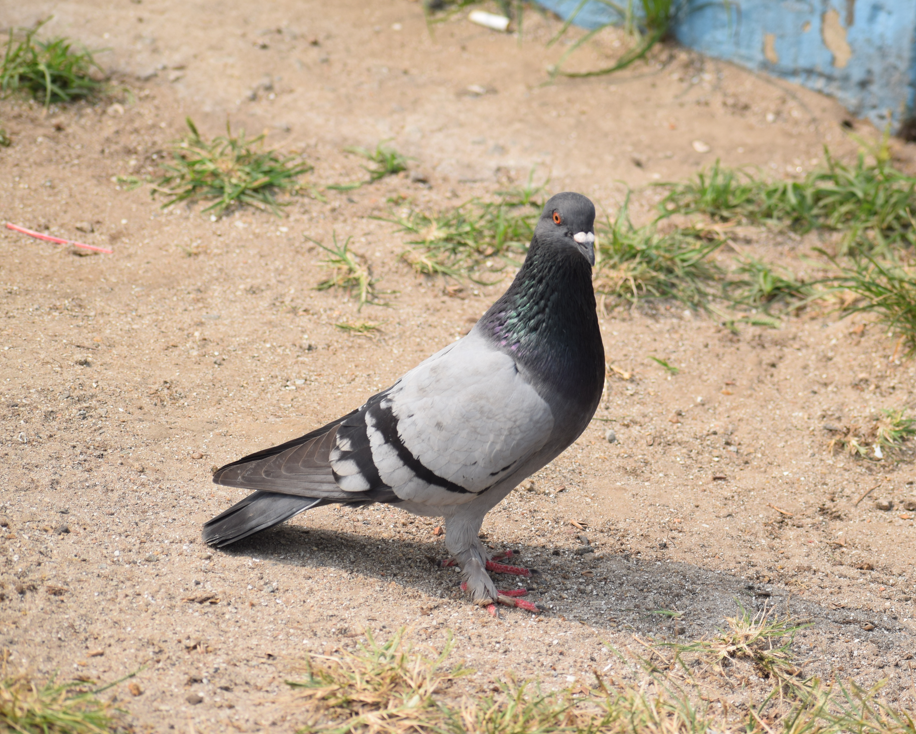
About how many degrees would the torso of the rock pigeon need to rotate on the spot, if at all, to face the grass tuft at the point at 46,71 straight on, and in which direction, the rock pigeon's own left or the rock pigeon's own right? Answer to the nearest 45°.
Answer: approximately 135° to the rock pigeon's own left

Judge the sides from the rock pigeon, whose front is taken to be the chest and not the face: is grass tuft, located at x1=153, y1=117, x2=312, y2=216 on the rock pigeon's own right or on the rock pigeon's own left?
on the rock pigeon's own left

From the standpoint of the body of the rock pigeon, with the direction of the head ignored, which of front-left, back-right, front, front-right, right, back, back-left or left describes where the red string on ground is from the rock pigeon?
back-left

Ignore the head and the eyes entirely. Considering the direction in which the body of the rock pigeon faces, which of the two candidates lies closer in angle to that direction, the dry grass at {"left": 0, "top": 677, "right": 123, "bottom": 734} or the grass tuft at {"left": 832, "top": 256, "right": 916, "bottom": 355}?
the grass tuft

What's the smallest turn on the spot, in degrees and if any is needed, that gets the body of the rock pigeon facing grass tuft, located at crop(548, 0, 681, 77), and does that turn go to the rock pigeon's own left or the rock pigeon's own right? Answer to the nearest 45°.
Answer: approximately 90° to the rock pigeon's own left

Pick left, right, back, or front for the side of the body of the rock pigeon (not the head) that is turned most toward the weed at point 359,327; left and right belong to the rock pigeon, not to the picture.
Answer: left

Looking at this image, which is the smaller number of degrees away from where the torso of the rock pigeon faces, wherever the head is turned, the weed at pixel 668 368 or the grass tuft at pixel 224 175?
the weed

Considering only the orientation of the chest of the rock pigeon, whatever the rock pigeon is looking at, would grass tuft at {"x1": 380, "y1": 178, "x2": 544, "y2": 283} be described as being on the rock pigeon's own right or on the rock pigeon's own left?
on the rock pigeon's own left

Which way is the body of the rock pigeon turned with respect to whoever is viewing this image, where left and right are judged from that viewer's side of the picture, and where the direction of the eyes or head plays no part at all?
facing to the right of the viewer

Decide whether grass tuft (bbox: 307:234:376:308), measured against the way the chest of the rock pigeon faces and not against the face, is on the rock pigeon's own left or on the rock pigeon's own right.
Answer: on the rock pigeon's own left
